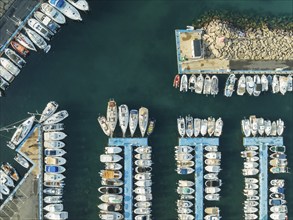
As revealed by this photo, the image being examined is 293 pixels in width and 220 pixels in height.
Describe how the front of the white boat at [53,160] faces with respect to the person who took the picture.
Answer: facing to the right of the viewer

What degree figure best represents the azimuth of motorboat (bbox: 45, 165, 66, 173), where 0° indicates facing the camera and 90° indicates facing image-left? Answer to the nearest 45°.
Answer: approximately 270°

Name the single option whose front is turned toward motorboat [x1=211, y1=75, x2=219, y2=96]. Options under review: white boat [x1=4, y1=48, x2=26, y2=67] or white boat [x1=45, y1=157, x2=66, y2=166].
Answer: white boat [x1=45, y1=157, x2=66, y2=166]

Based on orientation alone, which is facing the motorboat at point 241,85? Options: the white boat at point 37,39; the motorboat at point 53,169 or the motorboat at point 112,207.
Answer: the motorboat at point 53,169
